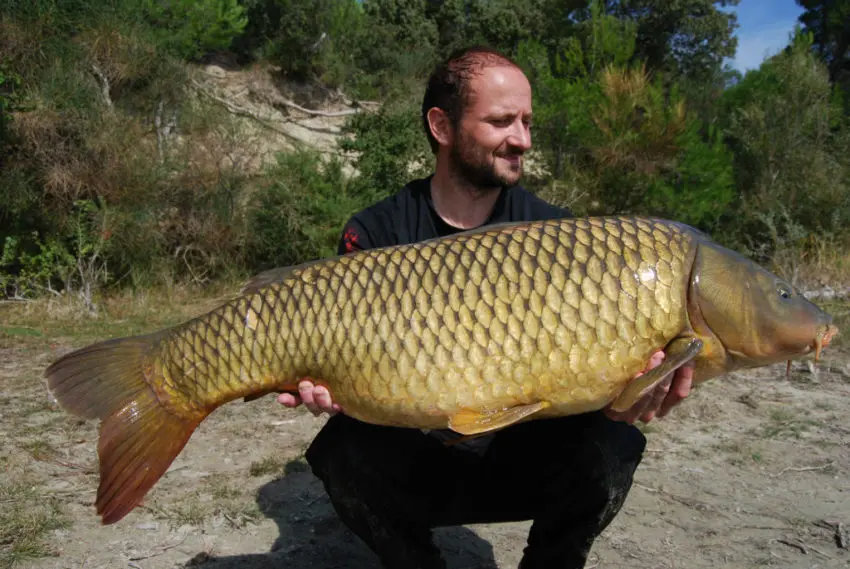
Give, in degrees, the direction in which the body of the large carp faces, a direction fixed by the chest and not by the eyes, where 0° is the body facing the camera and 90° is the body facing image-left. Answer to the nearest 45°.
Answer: approximately 270°

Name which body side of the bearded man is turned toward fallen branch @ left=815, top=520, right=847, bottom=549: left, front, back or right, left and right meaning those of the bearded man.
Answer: left

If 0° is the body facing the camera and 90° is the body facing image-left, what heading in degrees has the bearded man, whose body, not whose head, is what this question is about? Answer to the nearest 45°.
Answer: approximately 0°

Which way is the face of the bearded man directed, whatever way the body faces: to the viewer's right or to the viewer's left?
to the viewer's right

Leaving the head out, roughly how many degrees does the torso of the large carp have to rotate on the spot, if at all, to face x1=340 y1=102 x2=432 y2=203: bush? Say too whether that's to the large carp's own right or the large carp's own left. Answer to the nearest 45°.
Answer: approximately 90° to the large carp's own left

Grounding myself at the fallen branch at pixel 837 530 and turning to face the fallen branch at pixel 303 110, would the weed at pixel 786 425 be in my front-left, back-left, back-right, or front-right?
front-right

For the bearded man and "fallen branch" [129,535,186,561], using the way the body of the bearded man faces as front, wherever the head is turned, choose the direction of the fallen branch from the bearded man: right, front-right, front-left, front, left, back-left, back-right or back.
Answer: right

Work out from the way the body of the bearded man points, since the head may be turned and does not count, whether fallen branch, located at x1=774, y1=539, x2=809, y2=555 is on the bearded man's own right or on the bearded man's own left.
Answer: on the bearded man's own left

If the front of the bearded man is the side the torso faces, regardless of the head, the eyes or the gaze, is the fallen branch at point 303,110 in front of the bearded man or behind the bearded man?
behind

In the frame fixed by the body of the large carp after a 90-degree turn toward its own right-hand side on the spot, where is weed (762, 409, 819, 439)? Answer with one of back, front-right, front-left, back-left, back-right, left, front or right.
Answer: back-left

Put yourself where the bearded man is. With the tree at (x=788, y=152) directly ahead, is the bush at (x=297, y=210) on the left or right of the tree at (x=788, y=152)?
left

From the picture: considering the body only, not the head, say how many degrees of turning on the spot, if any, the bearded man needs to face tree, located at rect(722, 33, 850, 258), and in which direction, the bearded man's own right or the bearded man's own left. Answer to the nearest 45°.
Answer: approximately 135° to the bearded man's own left
